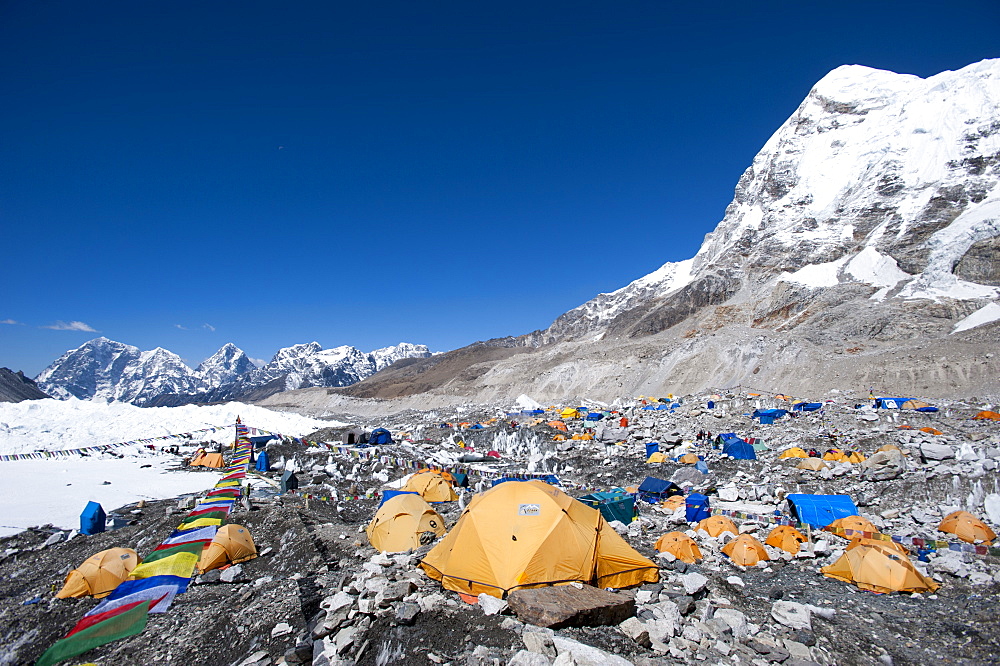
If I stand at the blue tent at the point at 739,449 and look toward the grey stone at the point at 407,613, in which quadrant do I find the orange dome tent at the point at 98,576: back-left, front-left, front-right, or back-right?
front-right

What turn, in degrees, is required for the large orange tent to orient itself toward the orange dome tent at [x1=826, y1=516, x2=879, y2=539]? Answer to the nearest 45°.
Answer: approximately 45° to its left

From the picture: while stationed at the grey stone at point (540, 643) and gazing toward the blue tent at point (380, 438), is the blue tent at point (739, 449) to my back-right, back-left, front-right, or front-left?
front-right

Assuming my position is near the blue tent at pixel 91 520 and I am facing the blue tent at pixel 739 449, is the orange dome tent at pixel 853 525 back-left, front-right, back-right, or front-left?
front-right

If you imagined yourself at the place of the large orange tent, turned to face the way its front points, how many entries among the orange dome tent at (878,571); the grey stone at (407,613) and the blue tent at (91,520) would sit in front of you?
1

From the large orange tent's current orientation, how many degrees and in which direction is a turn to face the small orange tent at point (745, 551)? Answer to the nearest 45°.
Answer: approximately 45° to its left

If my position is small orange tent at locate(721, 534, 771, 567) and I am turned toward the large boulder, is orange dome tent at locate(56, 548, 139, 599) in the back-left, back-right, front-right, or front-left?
front-right
